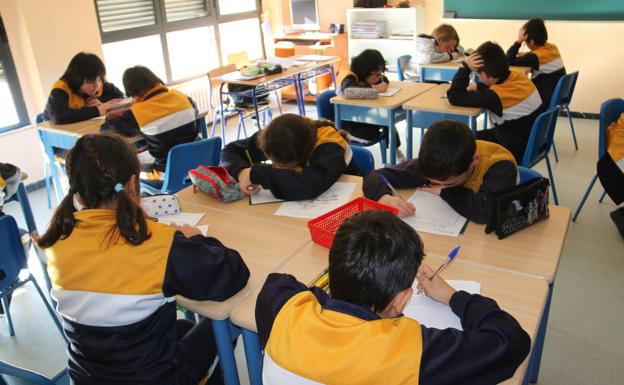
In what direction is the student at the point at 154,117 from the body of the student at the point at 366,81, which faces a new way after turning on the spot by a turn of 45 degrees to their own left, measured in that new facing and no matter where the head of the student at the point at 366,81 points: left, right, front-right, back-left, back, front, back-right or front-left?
back-right

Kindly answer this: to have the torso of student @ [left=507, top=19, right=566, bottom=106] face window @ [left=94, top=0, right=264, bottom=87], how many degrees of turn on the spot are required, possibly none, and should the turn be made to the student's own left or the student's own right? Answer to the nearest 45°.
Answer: approximately 45° to the student's own left

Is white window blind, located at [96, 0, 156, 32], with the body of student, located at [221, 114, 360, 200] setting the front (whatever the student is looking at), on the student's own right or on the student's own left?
on the student's own right

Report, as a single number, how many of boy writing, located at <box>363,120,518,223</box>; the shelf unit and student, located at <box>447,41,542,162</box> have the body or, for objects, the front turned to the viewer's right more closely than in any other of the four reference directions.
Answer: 0

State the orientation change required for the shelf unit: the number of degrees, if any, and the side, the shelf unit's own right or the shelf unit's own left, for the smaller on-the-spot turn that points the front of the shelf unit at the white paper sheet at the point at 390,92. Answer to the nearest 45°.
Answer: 0° — it already faces it

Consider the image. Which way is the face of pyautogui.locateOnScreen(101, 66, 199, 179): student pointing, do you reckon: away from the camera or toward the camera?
away from the camera

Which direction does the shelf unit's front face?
toward the camera

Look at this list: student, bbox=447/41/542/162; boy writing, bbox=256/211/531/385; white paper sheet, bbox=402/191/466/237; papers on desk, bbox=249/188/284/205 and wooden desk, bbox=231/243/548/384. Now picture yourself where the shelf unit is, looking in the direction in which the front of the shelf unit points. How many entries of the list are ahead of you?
5

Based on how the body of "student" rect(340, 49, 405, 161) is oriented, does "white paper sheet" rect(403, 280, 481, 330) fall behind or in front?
in front

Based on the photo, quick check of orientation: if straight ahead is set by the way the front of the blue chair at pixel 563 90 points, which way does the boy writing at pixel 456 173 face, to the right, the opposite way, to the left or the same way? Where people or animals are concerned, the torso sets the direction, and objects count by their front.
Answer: to the left

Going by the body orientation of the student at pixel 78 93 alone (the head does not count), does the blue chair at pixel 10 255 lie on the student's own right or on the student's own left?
on the student's own right

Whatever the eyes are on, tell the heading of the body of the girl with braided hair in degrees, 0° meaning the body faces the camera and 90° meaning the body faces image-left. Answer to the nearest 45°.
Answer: approximately 225°

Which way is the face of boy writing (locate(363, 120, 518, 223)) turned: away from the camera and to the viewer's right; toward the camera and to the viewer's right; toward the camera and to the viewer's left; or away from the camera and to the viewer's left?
toward the camera and to the viewer's left

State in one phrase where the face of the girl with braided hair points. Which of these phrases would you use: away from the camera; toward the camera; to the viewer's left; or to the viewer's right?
away from the camera

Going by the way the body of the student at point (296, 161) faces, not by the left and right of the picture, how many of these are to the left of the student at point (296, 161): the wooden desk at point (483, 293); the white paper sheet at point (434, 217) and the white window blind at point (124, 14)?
2
